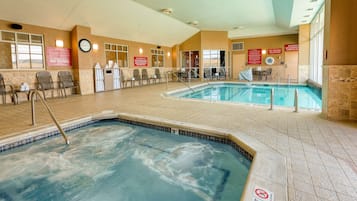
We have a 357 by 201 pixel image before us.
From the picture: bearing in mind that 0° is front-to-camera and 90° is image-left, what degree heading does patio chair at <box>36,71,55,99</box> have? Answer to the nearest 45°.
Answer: approximately 315°

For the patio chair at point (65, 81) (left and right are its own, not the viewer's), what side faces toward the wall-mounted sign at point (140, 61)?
left

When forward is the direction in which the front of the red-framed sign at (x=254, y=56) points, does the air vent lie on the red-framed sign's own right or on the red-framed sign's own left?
on the red-framed sign's own right

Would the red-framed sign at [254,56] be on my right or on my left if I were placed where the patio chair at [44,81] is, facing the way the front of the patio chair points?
on my left

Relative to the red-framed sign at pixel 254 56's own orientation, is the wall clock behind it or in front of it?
in front
